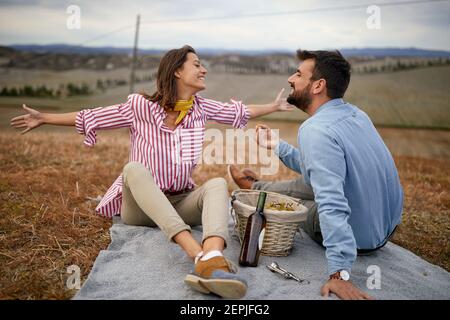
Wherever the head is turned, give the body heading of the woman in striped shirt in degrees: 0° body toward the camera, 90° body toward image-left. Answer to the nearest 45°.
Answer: approximately 315°

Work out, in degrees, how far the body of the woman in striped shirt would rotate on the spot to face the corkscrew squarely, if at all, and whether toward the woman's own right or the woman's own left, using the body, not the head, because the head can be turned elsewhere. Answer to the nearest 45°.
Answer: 0° — they already face it

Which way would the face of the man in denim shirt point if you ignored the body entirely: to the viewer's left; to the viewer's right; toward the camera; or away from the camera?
to the viewer's left

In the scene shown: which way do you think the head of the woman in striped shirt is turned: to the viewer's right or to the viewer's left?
to the viewer's right

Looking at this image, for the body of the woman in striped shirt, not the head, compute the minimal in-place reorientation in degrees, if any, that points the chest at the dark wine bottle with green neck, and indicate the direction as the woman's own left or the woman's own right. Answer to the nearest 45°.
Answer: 0° — they already face it
